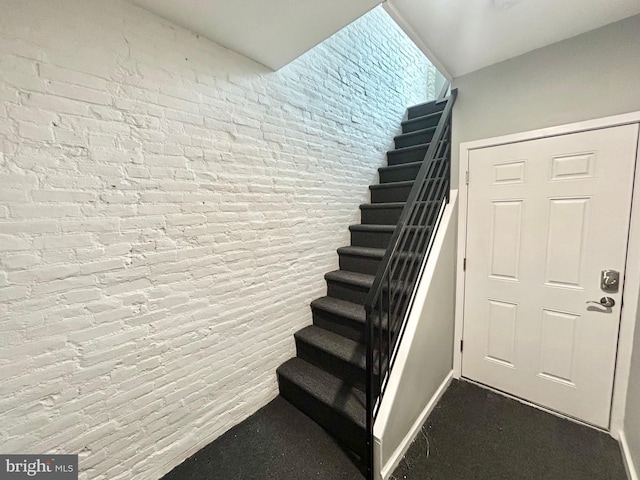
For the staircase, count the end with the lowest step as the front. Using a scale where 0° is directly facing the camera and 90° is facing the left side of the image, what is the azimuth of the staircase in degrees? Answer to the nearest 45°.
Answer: approximately 45°

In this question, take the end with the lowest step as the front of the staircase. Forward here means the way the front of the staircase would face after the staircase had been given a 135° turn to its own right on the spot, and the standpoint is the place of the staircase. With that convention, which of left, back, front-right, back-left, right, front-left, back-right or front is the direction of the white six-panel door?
right

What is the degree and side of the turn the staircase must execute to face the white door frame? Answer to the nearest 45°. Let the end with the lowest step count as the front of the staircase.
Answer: approximately 135° to its left
